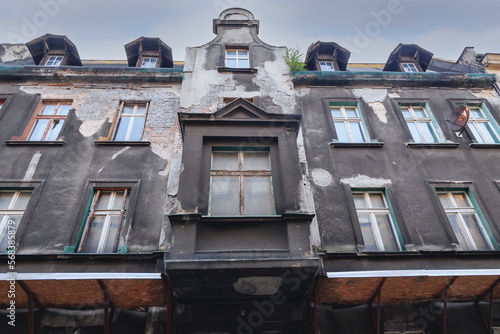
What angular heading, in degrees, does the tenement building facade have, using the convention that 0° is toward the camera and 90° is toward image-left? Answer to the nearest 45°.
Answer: approximately 0°
